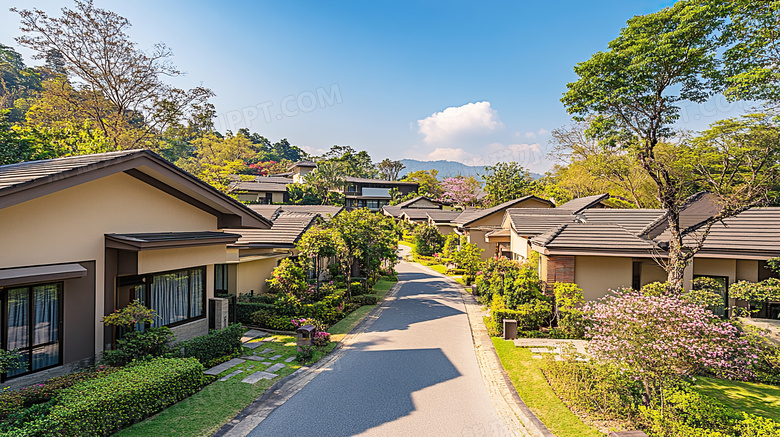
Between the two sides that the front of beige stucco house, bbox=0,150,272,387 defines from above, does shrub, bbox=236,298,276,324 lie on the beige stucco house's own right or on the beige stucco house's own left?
on the beige stucco house's own left

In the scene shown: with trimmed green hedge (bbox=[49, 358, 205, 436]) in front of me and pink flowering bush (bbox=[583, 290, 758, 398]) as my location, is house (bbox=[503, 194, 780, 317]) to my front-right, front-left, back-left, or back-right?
back-right

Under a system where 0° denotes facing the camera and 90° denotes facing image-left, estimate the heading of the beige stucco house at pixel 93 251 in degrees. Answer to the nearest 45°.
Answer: approximately 315°

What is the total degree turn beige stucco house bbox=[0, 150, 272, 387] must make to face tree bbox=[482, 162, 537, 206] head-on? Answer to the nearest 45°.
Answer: approximately 90° to its left

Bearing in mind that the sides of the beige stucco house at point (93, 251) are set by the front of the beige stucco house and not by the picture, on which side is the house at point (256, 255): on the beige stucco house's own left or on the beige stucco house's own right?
on the beige stucco house's own left

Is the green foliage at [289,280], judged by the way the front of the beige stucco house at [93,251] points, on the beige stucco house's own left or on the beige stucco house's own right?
on the beige stucco house's own left

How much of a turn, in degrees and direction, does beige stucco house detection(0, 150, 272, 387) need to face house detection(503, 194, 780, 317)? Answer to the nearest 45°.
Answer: approximately 45° to its left

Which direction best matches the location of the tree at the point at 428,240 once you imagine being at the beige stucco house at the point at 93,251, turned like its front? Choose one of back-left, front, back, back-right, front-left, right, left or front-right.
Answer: left
